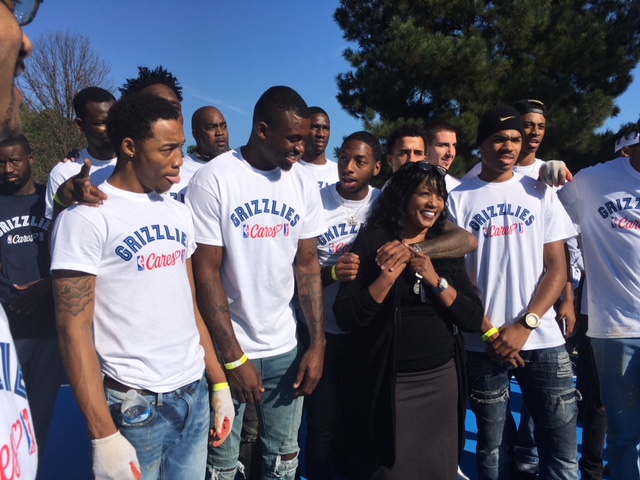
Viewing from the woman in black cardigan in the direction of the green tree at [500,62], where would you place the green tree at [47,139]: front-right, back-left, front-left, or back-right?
front-left

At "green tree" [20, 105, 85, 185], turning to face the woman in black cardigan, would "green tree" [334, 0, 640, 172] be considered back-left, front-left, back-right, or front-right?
front-left

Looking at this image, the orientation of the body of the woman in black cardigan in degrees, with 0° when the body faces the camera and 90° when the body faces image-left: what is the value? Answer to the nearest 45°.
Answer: approximately 315°

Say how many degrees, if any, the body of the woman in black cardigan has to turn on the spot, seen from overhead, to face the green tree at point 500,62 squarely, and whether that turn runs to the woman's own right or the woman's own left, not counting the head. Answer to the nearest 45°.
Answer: approximately 135° to the woman's own left

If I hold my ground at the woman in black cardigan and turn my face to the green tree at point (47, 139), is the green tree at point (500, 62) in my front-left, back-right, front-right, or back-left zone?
front-right

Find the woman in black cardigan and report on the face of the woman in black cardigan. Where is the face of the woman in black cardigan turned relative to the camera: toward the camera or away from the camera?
toward the camera

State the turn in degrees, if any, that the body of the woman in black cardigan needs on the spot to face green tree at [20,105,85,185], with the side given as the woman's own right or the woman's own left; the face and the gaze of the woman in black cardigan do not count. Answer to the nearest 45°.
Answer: approximately 180°
